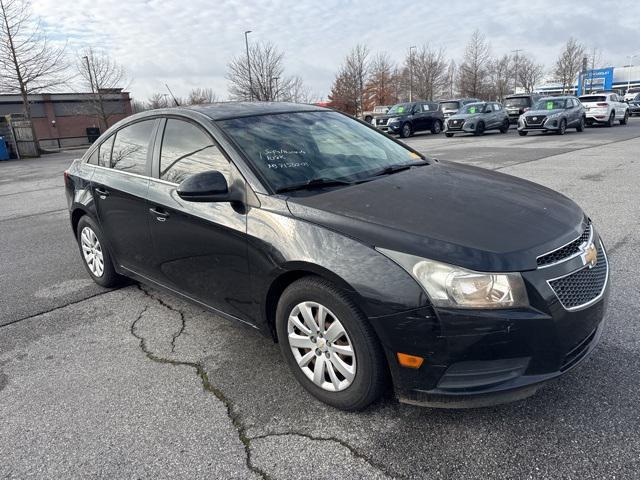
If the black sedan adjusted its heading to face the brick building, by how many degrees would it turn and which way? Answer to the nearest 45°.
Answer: approximately 180°

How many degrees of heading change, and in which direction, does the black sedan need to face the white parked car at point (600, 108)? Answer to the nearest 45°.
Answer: approximately 90° to its left

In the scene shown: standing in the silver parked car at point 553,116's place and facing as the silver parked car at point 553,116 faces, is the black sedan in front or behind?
in front

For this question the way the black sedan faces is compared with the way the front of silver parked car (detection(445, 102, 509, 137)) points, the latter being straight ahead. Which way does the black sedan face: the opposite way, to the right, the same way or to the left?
to the left

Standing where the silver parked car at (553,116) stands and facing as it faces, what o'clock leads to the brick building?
The brick building is roughly at 2 o'clock from the silver parked car.

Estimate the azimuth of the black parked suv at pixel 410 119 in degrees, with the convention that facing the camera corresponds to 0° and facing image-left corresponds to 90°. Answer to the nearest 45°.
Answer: approximately 45°

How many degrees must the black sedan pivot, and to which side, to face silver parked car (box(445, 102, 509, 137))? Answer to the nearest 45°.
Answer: approximately 135° to its left
